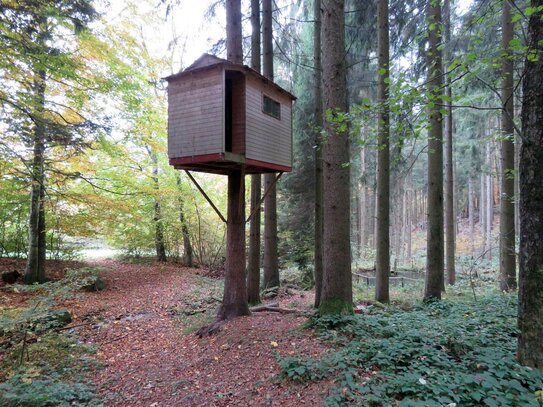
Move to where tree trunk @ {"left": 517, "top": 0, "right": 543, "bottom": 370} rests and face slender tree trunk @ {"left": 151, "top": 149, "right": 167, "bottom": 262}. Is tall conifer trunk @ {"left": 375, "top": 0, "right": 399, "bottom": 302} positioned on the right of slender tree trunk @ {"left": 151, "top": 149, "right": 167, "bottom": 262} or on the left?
right

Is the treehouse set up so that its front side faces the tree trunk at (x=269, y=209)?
no

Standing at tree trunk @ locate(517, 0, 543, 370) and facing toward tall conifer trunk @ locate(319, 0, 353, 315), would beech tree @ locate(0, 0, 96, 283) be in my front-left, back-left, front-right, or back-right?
front-left

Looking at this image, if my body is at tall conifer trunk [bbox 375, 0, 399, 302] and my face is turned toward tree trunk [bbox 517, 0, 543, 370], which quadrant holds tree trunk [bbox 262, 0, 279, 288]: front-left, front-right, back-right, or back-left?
back-right

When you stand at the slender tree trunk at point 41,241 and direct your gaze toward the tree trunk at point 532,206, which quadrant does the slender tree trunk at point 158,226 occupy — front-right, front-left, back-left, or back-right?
back-left

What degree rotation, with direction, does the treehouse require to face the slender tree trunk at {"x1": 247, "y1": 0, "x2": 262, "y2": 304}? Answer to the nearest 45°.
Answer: approximately 135° to its left

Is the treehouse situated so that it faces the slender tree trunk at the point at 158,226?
no
